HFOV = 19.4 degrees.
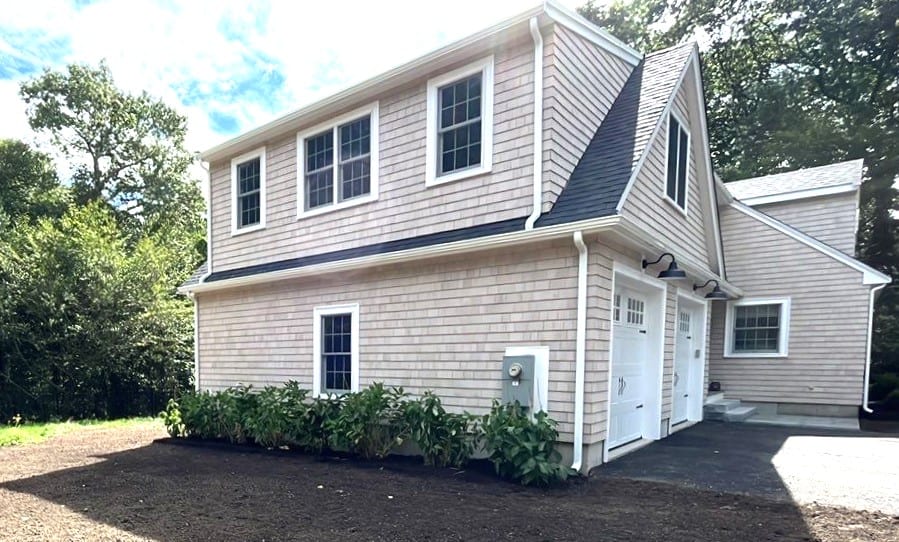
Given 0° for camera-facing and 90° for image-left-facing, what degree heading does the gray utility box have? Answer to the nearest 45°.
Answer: approximately 45°

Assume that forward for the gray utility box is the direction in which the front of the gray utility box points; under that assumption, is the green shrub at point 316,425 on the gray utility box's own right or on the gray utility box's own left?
on the gray utility box's own right

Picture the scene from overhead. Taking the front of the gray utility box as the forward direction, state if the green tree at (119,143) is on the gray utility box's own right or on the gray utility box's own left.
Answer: on the gray utility box's own right

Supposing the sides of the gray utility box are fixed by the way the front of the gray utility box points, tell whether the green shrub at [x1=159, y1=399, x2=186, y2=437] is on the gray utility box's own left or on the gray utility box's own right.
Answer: on the gray utility box's own right

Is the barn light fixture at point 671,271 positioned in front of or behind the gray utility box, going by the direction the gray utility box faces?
behind

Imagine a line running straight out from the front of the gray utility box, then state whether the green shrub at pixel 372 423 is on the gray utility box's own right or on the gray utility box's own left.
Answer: on the gray utility box's own right
